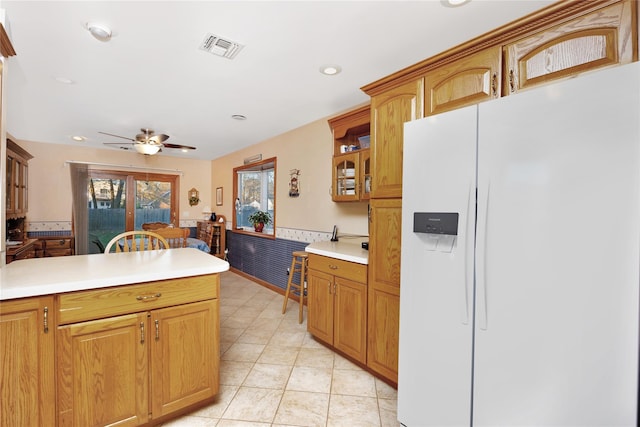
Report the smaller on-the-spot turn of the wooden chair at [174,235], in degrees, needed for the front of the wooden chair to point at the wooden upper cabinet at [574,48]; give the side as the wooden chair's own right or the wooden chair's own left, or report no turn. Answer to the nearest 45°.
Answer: approximately 180°

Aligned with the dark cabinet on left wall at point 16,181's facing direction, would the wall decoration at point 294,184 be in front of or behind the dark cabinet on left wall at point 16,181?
in front

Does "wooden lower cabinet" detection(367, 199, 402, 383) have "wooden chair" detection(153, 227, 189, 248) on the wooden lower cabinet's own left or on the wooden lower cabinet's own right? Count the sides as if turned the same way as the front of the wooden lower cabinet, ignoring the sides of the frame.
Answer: on the wooden lower cabinet's own right

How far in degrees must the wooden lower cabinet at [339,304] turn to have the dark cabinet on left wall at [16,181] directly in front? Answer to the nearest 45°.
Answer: approximately 45° to its right

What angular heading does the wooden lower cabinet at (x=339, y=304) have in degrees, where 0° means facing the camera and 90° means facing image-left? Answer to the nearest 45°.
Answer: approximately 45°

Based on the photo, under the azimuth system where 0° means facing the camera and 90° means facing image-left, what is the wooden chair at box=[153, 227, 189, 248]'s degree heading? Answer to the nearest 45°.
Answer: approximately 180°

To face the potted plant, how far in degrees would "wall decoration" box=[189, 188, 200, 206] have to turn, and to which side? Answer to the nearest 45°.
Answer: approximately 45° to its left

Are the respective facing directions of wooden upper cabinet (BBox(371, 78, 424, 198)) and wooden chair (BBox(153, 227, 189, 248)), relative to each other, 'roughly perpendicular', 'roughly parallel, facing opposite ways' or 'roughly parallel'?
roughly perpendicular

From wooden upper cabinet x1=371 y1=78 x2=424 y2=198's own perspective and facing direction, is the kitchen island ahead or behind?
ahead

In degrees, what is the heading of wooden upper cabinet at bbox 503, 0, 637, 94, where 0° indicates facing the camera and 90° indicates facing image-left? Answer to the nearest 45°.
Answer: approximately 45°

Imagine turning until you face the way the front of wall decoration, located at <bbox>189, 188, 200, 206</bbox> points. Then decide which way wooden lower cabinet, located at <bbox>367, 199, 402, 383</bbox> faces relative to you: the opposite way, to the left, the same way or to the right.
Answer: to the right

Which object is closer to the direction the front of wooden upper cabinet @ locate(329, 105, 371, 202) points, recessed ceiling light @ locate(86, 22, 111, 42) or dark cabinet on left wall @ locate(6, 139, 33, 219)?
the recessed ceiling light
